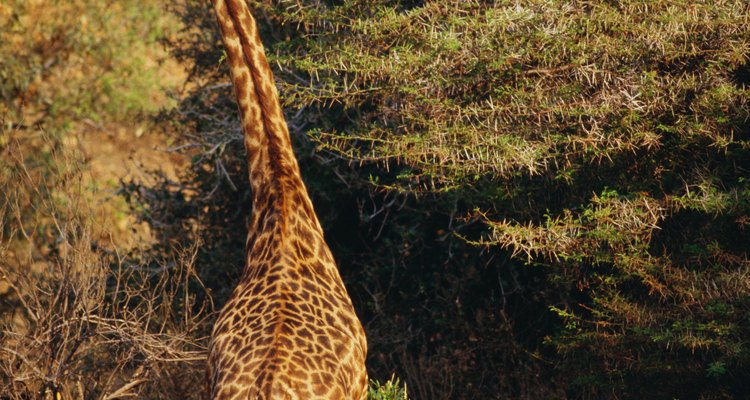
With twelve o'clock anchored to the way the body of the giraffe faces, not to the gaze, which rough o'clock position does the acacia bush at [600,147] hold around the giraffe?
The acacia bush is roughly at 2 o'clock from the giraffe.

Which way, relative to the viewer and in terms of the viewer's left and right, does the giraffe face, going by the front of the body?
facing away from the viewer
